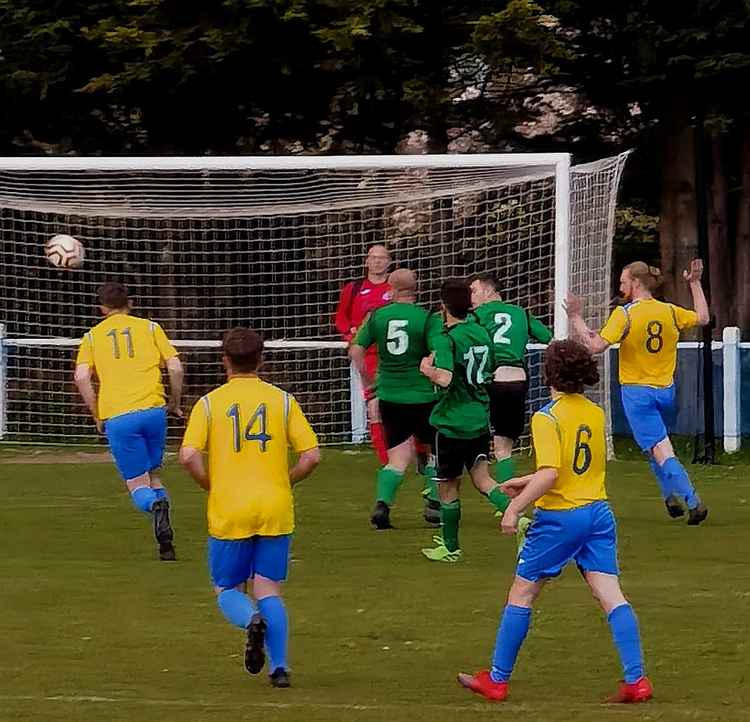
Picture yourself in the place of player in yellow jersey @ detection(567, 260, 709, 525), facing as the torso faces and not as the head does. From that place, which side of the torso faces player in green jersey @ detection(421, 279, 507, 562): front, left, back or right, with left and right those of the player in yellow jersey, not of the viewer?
left

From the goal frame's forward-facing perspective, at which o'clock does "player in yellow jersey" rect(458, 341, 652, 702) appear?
The player in yellow jersey is roughly at 12 o'clock from the goal frame.

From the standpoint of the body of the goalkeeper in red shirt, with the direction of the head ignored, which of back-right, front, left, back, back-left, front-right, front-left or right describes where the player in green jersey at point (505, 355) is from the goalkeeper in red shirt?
front-left

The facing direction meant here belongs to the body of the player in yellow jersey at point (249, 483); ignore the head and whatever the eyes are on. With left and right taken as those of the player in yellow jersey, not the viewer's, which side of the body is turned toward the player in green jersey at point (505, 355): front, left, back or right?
front

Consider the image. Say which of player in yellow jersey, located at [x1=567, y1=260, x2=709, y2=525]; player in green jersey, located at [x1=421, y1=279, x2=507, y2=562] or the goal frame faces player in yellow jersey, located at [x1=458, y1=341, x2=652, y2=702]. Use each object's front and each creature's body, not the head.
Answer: the goal frame

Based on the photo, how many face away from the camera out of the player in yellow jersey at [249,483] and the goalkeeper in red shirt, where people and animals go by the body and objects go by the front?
1

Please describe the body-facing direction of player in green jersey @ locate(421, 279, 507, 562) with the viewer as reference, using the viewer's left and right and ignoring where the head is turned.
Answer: facing away from the viewer and to the left of the viewer

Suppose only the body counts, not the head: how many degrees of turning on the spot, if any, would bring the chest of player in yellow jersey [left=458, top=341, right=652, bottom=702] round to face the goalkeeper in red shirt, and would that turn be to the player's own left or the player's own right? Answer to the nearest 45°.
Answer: approximately 45° to the player's own right

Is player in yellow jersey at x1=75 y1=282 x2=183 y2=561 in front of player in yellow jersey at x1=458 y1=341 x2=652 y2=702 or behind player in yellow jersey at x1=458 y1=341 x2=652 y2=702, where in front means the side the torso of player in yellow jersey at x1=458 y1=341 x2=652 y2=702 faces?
in front

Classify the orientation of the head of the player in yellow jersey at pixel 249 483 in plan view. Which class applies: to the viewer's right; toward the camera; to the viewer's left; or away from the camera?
away from the camera

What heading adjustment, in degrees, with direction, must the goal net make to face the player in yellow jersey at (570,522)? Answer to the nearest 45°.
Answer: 0° — it already faces them

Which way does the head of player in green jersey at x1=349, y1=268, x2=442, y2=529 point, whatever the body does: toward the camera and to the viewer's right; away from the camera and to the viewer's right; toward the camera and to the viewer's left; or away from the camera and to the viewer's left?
away from the camera and to the viewer's left

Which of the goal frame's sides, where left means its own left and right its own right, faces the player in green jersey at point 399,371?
front

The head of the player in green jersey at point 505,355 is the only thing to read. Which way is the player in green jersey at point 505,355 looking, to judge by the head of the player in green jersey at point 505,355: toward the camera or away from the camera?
away from the camera

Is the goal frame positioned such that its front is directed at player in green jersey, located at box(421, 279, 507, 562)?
yes
